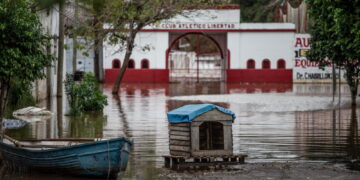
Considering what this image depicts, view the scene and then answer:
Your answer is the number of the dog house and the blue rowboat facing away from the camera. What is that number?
0

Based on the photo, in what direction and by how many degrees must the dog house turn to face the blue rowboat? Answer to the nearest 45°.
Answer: approximately 90° to its right

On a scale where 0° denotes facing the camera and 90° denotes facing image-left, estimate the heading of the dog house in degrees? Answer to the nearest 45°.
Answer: approximately 315°

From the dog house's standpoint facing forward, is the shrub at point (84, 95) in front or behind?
behind
